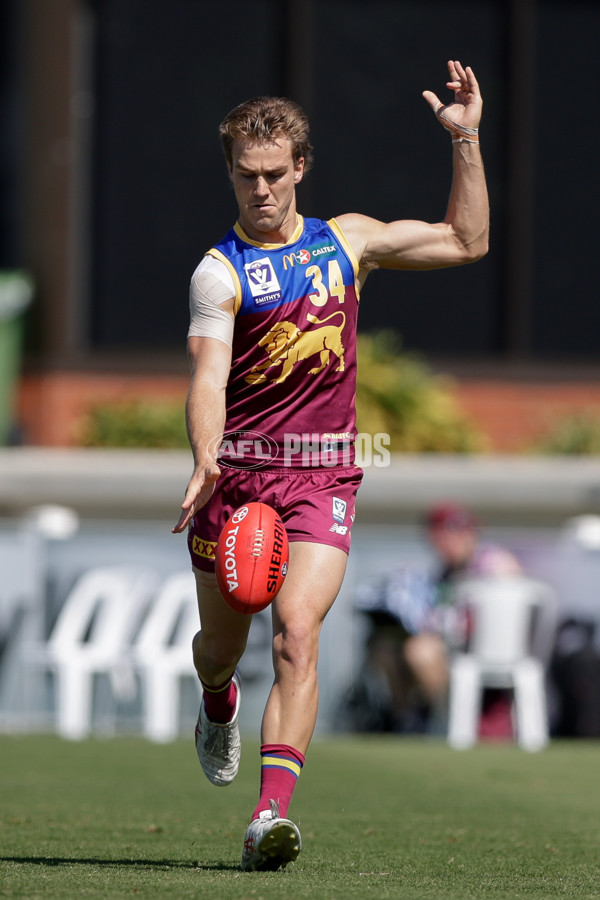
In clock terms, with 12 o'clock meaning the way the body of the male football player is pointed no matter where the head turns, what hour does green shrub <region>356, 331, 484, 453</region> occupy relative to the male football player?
The green shrub is roughly at 6 o'clock from the male football player.

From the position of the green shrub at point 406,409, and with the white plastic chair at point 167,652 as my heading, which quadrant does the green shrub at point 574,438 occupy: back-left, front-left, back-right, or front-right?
back-left

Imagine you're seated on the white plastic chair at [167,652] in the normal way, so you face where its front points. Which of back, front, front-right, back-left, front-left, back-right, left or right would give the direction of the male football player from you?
front-left

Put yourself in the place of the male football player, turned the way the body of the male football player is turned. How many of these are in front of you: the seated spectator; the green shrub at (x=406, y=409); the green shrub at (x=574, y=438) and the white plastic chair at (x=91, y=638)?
0

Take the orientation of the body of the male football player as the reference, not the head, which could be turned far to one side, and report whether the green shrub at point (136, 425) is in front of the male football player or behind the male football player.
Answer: behind

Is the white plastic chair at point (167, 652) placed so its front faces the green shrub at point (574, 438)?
no

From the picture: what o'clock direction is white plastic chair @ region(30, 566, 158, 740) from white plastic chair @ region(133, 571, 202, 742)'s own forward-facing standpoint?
white plastic chair @ region(30, 566, 158, 740) is roughly at 2 o'clock from white plastic chair @ region(133, 571, 202, 742).

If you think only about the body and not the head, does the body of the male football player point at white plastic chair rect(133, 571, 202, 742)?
no

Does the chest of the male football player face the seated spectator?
no

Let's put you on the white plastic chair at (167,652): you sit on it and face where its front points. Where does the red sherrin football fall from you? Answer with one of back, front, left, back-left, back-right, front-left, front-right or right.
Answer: front-left

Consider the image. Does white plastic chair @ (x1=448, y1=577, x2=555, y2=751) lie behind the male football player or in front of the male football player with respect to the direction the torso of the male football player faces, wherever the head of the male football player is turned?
behind

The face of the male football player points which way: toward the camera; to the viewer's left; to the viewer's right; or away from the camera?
toward the camera

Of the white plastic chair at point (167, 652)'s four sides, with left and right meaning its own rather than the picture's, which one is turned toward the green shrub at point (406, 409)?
back

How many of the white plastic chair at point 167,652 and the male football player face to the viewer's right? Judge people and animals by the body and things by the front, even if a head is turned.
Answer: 0

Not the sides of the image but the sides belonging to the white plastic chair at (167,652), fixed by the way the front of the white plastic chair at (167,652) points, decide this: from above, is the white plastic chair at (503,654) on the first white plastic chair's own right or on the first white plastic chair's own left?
on the first white plastic chair's own left

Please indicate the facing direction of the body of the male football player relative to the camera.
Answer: toward the camera

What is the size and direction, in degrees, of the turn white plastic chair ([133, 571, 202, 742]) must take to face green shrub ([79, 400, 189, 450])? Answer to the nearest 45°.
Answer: approximately 135° to its right

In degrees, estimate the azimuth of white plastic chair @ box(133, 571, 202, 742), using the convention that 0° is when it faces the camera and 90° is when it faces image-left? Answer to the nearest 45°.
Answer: approximately 45°

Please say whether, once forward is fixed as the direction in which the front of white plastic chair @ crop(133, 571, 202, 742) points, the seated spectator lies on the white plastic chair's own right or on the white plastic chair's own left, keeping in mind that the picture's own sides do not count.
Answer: on the white plastic chair's own left

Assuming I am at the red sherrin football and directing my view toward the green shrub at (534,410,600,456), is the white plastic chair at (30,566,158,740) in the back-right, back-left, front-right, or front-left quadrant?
front-left

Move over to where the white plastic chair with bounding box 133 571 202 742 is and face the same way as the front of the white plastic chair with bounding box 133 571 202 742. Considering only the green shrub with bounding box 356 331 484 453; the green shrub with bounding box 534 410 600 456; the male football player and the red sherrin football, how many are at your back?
2

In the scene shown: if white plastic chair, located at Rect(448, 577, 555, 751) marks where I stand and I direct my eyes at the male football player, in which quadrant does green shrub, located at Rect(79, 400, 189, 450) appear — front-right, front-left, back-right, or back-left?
back-right
